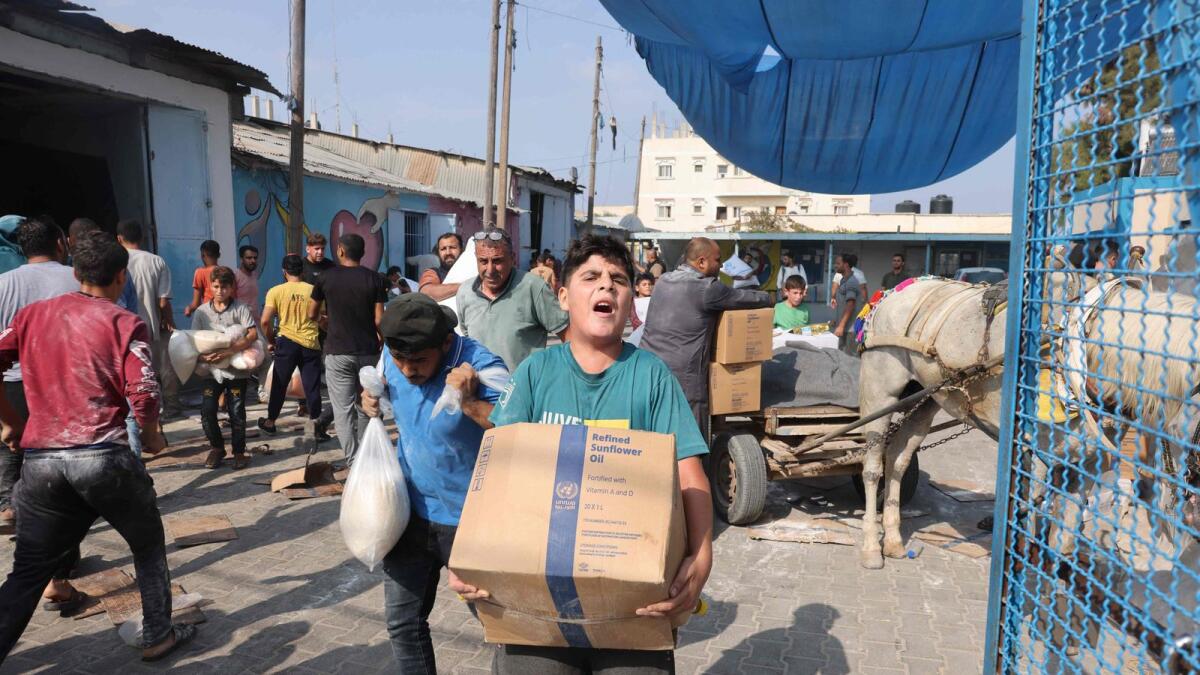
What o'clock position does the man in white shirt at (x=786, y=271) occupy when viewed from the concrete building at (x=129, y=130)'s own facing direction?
The man in white shirt is roughly at 10 o'clock from the concrete building.

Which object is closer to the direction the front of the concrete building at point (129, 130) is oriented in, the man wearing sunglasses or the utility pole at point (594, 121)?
the man wearing sunglasses

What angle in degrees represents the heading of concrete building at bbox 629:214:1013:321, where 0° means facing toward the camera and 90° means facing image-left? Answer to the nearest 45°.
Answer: approximately 0°

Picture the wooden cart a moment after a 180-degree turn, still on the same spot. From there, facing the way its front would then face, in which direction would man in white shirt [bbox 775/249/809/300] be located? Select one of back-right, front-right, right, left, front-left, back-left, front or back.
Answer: front-right

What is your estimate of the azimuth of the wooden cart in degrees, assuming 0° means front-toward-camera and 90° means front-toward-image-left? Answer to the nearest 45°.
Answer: approximately 315°

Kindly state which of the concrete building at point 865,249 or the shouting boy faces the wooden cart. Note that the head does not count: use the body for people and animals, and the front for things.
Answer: the concrete building

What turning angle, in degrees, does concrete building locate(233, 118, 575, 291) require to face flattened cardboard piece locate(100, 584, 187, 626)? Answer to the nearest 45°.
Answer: approximately 45° to its right

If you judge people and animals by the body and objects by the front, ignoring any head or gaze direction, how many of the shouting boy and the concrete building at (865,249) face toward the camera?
2

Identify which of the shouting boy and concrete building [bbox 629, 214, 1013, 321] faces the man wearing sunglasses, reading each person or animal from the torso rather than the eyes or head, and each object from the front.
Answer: the concrete building

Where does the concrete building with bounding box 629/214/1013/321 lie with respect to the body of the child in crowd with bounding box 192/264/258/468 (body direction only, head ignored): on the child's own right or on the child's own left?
on the child's own left

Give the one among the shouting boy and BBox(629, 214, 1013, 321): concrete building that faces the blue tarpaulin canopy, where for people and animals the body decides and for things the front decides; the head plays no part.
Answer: the concrete building
